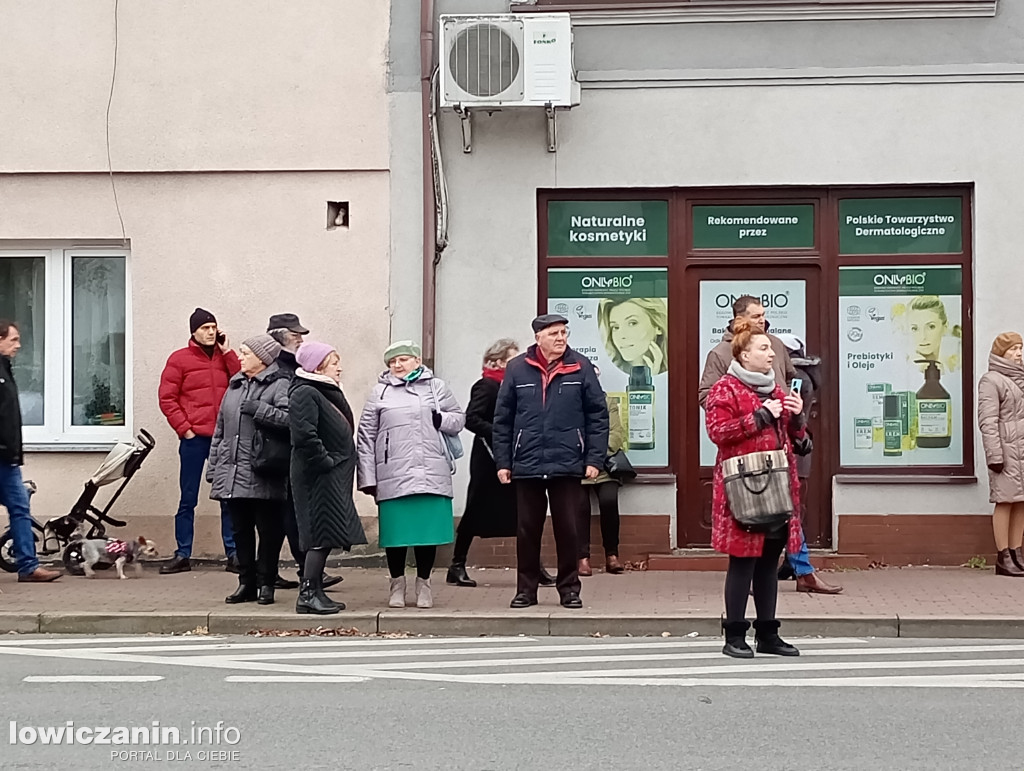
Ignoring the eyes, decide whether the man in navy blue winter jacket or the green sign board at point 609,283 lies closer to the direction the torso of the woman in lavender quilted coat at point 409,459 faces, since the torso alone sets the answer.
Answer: the man in navy blue winter jacket

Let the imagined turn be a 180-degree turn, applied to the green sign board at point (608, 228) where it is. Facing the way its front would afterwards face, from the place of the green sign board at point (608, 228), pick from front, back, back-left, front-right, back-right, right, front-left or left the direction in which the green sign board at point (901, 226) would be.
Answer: right

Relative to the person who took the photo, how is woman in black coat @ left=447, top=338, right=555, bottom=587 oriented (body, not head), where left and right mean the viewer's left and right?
facing to the right of the viewer

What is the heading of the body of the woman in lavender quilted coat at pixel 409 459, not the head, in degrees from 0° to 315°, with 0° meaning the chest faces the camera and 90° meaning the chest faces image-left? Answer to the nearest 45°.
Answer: approximately 0°

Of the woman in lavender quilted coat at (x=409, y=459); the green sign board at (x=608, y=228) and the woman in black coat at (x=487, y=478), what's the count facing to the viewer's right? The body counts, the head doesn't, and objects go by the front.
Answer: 1

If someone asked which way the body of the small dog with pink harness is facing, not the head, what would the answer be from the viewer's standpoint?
to the viewer's right

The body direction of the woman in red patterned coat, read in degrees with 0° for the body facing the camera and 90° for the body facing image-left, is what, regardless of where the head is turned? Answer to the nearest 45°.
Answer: approximately 315°

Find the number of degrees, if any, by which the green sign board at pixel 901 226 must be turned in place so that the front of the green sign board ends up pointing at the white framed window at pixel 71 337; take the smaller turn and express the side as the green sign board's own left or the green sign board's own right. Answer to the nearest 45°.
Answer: approximately 90° to the green sign board's own right
